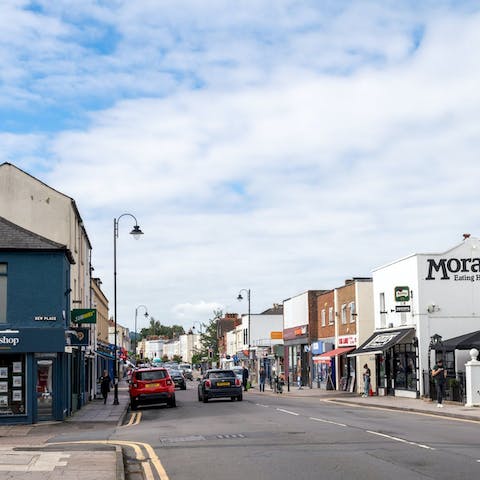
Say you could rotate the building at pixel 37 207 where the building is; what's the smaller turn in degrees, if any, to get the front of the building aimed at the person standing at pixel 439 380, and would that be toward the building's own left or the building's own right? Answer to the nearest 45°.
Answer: approximately 45° to the building's own right

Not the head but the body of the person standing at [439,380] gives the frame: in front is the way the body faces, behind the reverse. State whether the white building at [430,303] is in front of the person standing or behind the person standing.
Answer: behind

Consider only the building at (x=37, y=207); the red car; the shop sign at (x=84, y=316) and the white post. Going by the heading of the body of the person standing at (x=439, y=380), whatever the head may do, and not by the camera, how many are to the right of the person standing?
3

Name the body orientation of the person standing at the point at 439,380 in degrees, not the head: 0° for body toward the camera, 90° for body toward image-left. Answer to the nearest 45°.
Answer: approximately 0°

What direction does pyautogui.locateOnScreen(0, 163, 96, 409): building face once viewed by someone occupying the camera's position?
facing to the right of the viewer

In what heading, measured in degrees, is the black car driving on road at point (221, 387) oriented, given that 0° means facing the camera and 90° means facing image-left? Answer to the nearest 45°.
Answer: approximately 180°

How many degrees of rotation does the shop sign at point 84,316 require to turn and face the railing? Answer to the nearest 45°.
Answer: approximately 90° to its left

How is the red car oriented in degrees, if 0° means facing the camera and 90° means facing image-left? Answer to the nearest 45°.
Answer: approximately 180°

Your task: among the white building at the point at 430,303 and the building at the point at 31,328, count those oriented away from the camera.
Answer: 0
